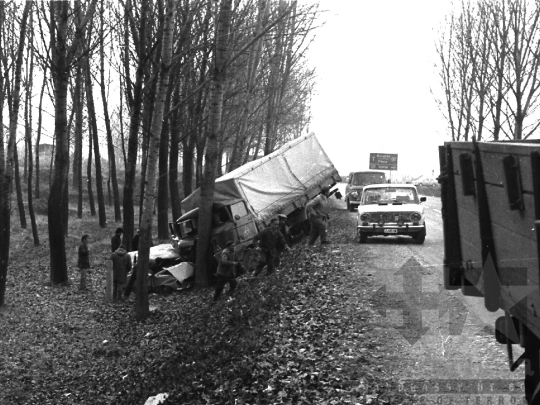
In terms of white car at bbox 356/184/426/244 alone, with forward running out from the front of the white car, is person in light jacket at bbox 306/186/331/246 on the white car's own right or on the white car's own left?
on the white car's own right

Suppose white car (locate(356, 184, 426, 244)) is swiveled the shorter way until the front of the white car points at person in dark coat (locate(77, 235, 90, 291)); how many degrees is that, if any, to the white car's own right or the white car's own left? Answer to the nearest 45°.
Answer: approximately 90° to the white car's own right

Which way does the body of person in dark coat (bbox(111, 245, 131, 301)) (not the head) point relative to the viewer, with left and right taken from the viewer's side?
facing away from the viewer and to the right of the viewer

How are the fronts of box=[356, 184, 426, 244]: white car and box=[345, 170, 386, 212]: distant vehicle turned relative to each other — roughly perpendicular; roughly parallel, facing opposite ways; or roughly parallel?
roughly parallel

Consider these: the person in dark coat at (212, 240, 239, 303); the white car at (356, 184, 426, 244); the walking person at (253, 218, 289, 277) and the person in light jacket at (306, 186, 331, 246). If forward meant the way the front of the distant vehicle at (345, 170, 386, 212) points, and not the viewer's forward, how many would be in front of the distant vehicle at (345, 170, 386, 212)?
4

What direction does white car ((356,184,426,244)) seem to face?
toward the camera

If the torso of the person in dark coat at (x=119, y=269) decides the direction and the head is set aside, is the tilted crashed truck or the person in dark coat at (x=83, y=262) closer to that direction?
the tilted crashed truck
